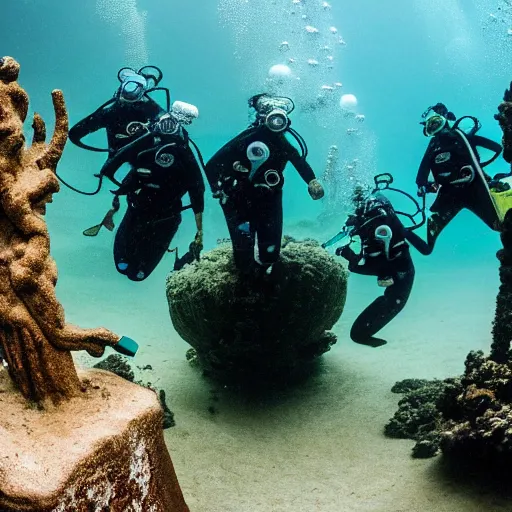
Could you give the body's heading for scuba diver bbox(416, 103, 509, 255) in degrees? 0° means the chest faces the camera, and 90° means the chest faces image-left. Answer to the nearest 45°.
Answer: approximately 45°

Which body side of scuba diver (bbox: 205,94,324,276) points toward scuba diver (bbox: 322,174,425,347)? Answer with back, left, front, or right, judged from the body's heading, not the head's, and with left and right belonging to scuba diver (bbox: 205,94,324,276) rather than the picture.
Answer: left

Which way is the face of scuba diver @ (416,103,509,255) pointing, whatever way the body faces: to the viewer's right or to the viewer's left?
to the viewer's left

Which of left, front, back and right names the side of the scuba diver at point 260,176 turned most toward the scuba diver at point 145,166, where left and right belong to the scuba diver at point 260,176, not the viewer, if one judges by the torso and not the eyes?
right
